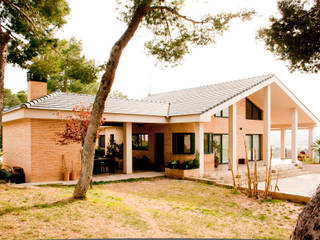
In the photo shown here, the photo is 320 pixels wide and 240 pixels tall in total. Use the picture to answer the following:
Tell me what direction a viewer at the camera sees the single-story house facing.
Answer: facing the viewer and to the right of the viewer

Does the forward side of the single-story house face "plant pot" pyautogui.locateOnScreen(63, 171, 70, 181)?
no

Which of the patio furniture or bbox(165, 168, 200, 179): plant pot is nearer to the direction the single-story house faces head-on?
the plant pot

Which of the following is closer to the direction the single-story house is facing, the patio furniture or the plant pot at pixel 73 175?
the plant pot

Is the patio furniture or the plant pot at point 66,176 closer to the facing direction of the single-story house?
the plant pot

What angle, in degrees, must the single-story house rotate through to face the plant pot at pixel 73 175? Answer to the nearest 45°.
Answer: approximately 90° to its right
